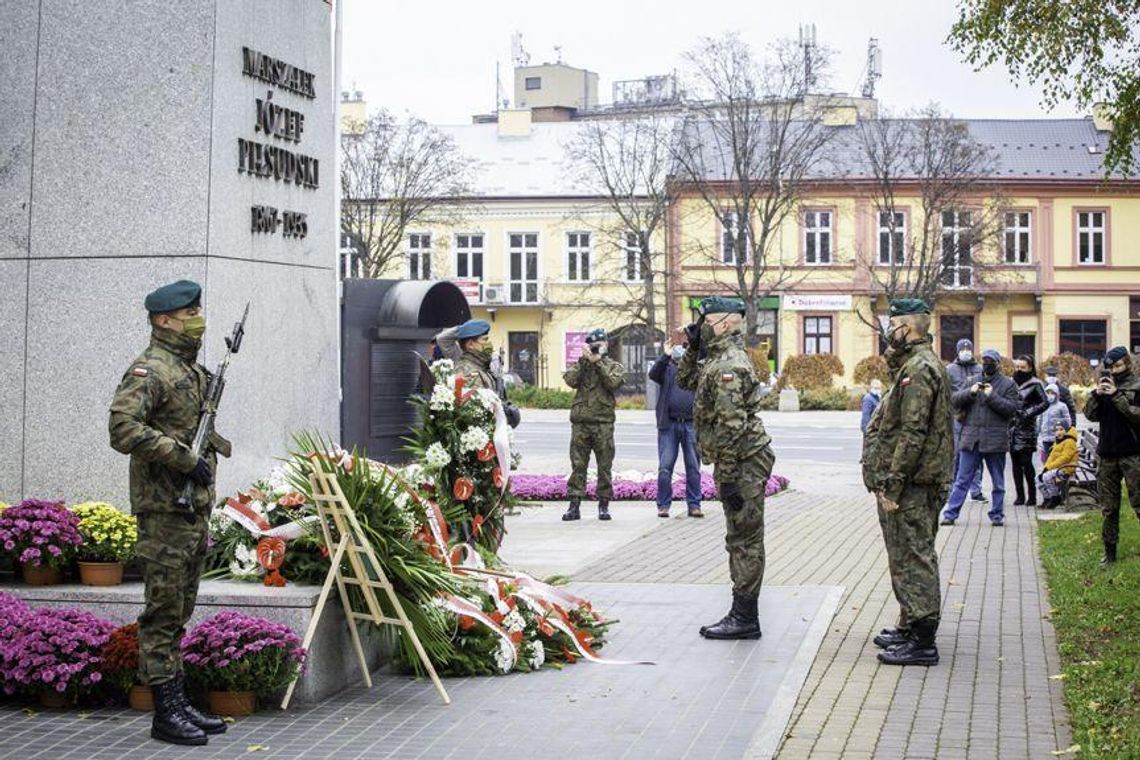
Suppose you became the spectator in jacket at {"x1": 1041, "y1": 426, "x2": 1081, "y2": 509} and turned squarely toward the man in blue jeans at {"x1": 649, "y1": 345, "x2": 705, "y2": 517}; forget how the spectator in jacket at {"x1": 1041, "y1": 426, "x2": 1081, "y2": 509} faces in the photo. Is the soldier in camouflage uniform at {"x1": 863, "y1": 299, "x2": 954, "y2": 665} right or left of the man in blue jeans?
left

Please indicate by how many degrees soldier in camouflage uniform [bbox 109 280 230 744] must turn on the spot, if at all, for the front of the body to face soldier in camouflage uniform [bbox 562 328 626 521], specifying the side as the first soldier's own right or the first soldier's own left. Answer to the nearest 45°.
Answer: approximately 45° to the first soldier's own left

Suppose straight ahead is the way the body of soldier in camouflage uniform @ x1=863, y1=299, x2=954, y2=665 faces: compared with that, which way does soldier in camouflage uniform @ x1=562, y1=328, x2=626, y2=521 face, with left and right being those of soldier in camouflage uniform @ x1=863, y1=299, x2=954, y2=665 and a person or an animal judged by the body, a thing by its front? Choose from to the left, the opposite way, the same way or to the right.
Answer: to the left

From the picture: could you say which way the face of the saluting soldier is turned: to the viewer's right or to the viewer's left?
to the viewer's left

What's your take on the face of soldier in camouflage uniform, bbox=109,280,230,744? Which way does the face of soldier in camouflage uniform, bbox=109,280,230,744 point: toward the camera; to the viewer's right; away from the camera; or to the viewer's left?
to the viewer's right

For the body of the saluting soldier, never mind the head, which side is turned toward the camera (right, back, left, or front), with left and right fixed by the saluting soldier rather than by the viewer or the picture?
left

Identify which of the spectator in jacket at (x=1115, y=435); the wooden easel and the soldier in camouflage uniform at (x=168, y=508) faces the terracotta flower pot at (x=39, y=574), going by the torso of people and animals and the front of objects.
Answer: the spectator in jacket

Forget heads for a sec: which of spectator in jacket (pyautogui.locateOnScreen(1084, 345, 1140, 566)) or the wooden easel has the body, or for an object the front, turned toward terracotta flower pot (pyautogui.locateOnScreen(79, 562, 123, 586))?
the spectator in jacket
